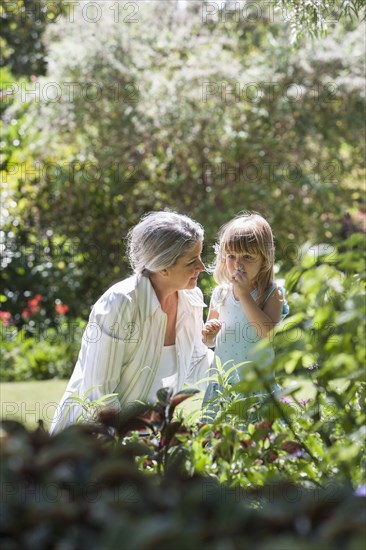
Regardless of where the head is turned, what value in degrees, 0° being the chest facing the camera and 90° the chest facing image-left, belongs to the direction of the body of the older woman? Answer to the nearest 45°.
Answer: approximately 315°

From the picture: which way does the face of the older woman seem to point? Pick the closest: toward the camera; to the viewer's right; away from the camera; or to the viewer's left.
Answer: to the viewer's right

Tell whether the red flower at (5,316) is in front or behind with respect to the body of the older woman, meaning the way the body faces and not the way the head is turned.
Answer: behind
